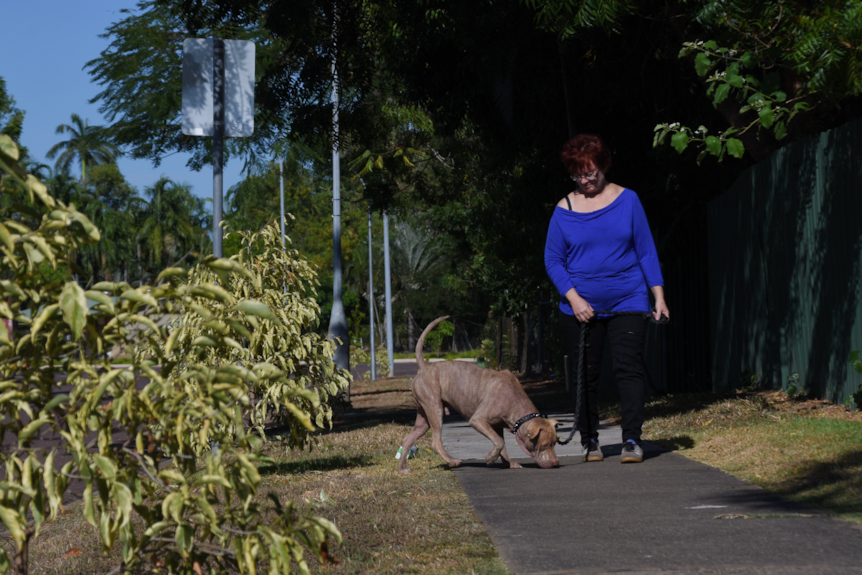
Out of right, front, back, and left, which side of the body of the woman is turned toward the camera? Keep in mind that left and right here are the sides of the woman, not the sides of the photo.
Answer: front

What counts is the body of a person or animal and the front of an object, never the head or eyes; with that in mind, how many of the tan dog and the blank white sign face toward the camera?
0

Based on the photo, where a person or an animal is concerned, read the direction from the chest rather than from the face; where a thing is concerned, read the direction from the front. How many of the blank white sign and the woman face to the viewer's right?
0

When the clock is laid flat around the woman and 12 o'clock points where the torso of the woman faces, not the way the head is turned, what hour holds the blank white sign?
The blank white sign is roughly at 5 o'clock from the woman.

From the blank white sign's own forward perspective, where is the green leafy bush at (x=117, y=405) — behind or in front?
behind

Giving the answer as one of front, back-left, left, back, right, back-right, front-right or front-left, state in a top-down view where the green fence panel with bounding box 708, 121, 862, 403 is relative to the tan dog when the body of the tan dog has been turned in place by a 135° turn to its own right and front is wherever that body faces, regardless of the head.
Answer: back

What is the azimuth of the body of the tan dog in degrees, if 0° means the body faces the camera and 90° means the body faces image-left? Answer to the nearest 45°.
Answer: approximately 270°

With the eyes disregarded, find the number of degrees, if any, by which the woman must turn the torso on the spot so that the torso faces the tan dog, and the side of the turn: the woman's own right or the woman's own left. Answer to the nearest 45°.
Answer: approximately 90° to the woman's own right

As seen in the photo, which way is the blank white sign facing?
away from the camera
